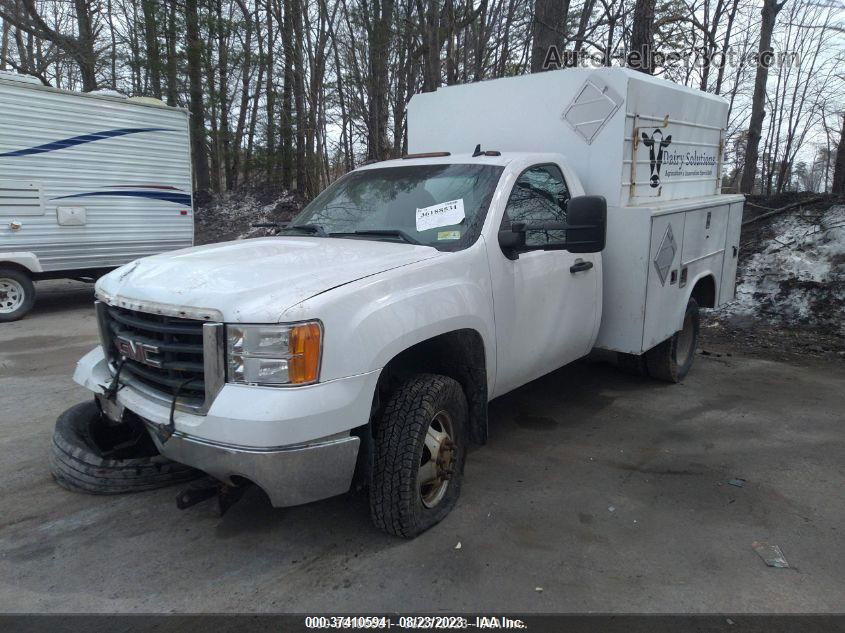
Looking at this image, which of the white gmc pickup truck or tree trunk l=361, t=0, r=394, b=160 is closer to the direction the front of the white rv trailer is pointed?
the white gmc pickup truck

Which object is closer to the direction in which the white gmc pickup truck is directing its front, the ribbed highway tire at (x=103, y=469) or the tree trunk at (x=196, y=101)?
the ribbed highway tire

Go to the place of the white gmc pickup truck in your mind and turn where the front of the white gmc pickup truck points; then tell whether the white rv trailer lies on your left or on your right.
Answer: on your right

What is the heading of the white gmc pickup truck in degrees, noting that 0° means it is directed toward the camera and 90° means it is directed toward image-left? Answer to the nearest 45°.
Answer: approximately 45°

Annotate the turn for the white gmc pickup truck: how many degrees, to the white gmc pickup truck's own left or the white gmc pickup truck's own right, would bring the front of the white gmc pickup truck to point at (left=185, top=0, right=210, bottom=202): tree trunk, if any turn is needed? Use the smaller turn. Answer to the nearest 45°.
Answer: approximately 135° to the white gmc pickup truck's own right

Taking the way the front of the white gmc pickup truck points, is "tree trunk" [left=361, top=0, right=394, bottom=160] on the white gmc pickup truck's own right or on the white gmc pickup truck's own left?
on the white gmc pickup truck's own right

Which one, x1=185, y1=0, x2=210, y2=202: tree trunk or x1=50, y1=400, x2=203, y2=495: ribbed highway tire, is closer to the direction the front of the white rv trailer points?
the ribbed highway tire
